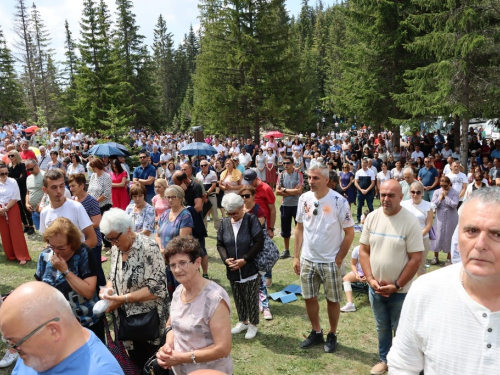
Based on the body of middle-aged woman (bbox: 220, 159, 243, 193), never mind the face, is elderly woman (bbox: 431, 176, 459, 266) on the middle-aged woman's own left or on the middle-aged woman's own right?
on the middle-aged woman's own left

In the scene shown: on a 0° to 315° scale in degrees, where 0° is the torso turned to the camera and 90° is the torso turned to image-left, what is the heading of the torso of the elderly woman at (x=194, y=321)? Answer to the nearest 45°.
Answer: approximately 45°

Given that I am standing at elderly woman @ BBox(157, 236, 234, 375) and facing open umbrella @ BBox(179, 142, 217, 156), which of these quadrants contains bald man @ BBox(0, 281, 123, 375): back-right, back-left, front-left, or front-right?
back-left

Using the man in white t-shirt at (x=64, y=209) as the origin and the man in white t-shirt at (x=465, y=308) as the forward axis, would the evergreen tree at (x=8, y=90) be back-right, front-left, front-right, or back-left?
back-left

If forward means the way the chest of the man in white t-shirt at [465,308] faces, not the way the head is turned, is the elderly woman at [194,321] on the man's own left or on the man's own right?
on the man's own right

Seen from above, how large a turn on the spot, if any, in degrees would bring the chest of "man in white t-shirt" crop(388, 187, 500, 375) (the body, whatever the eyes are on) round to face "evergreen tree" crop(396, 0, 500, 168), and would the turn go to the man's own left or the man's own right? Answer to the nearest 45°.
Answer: approximately 180°

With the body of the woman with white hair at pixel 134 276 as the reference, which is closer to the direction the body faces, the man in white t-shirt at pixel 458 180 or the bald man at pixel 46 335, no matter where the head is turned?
the bald man

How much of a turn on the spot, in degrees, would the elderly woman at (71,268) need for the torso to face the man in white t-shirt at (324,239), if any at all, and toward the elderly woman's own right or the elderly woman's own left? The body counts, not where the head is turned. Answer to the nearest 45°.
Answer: approximately 135° to the elderly woman's own left
